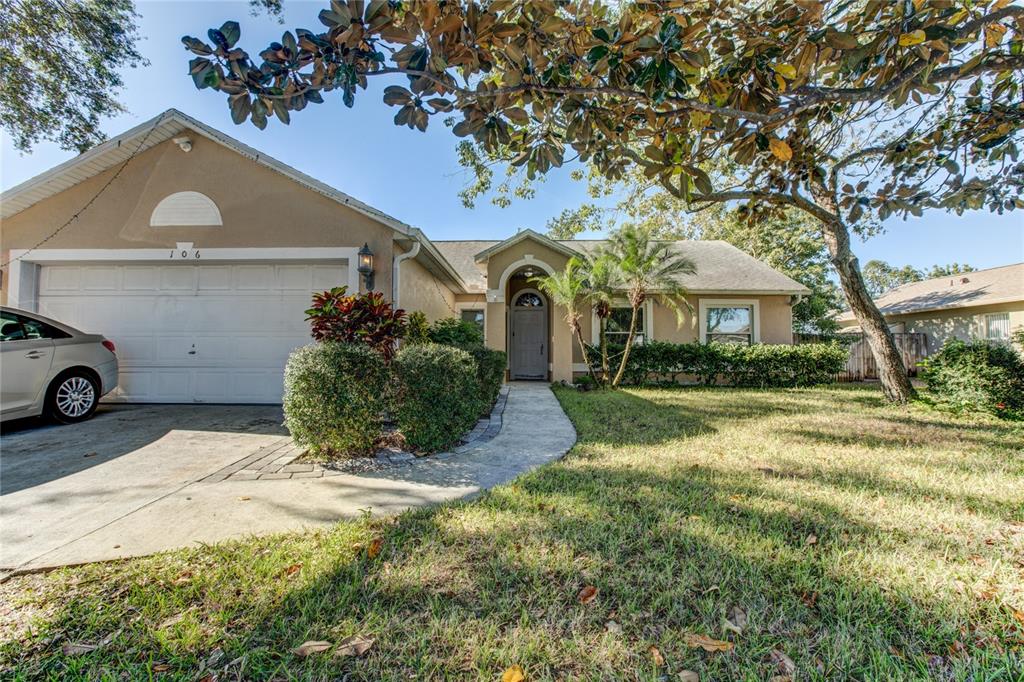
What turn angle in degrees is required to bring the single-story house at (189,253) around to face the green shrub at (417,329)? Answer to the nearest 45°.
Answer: approximately 90° to its left

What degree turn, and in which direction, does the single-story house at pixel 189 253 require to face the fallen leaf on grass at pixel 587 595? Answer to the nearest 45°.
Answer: approximately 45° to its left

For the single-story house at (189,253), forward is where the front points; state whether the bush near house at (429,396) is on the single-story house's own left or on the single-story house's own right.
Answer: on the single-story house's own left

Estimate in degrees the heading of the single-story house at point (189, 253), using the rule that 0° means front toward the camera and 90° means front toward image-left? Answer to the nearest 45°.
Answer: approximately 0°

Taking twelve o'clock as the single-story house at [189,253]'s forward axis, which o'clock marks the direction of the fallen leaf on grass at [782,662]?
The fallen leaf on grass is roughly at 11 o'clock from the single-story house.

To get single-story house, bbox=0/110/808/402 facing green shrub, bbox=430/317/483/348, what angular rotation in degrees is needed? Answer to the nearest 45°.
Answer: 0° — it already faces it

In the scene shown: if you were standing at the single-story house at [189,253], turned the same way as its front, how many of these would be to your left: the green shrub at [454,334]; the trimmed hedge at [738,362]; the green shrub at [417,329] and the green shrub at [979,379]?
4

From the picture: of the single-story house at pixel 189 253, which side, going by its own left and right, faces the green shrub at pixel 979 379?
left

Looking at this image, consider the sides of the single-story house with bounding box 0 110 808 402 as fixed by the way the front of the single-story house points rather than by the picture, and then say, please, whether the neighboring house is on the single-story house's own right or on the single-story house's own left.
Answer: on the single-story house's own left
